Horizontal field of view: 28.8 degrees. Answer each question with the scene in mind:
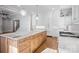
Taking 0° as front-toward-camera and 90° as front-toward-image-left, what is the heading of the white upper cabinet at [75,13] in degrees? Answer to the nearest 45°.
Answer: approximately 45°

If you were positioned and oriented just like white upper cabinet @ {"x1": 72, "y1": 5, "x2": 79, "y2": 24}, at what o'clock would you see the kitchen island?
The kitchen island is roughly at 1 o'clock from the white upper cabinet.

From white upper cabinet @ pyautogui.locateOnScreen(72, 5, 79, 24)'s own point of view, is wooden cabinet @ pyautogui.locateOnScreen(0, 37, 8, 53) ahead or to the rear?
ahead
